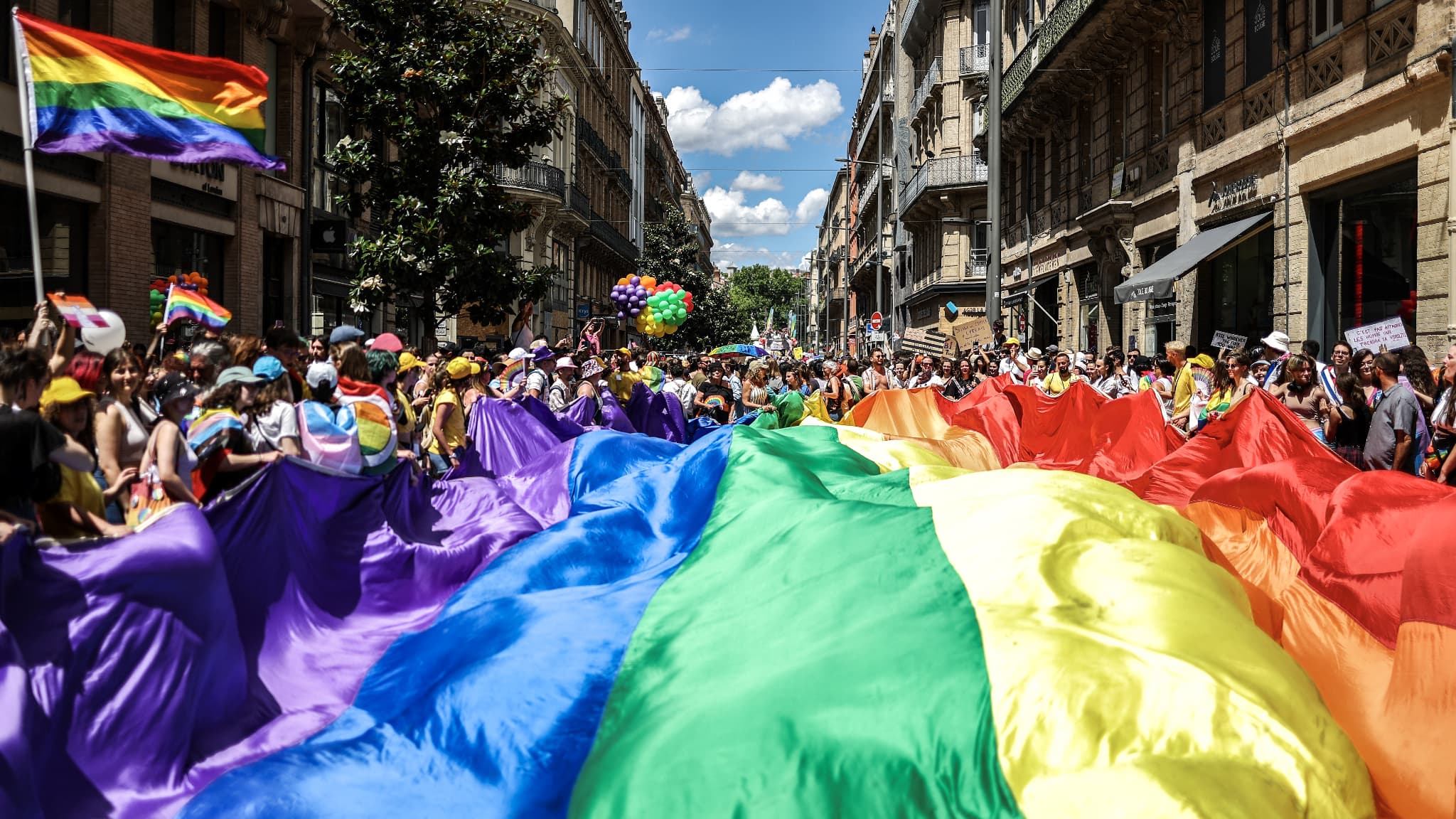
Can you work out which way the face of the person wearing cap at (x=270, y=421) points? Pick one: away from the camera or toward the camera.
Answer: away from the camera

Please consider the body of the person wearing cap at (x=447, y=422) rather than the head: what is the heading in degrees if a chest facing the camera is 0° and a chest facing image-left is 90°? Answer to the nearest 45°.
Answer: approximately 270°

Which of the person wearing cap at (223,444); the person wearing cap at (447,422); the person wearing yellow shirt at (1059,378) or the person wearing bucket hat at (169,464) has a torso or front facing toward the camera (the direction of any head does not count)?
the person wearing yellow shirt at (1059,378)

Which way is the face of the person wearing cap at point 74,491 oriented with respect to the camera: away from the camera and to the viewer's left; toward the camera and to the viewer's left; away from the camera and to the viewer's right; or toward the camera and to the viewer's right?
toward the camera and to the viewer's right
